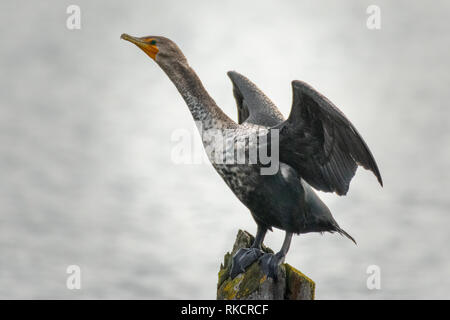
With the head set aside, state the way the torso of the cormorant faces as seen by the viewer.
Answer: to the viewer's left
